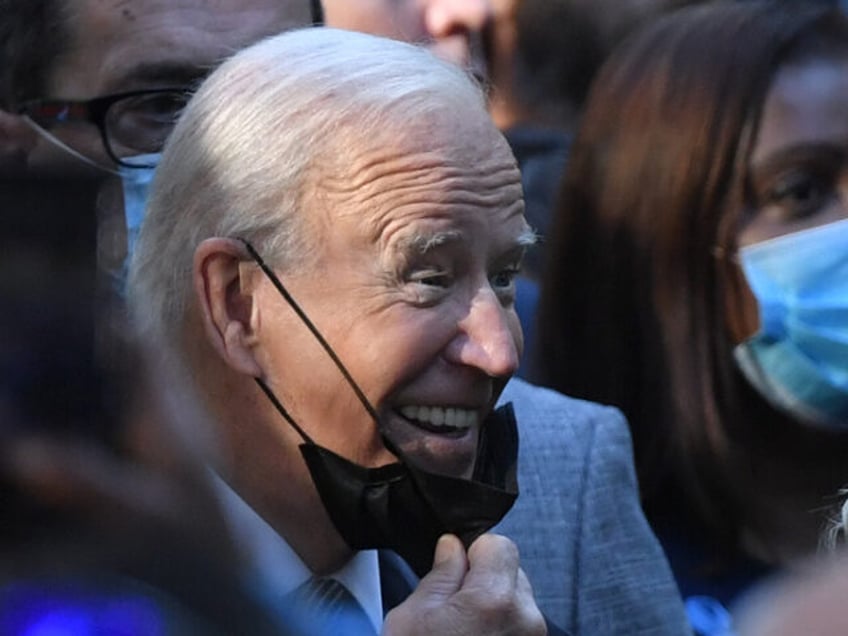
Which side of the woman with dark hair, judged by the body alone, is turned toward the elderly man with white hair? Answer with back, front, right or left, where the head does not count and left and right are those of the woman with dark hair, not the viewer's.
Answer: right

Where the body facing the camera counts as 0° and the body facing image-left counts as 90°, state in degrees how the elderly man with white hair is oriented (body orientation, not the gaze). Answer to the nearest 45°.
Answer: approximately 315°

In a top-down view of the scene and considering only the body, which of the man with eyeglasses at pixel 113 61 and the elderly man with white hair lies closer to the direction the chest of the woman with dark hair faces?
the elderly man with white hair

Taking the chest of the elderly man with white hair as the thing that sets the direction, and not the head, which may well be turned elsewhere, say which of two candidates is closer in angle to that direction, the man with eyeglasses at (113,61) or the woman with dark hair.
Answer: the woman with dark hair

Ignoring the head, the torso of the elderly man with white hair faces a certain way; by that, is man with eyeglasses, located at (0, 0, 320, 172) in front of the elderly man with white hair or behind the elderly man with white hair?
behind

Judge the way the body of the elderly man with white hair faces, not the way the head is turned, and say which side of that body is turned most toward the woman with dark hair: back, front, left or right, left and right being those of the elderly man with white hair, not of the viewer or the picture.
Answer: left

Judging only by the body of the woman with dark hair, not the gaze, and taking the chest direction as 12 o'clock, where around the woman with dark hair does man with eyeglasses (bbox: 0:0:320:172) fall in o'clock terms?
The man with eyeglasses is roughly at 4 o'clock from the woman with dark hair.

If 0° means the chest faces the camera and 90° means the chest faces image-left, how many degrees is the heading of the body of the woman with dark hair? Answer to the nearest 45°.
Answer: approximately 315°
